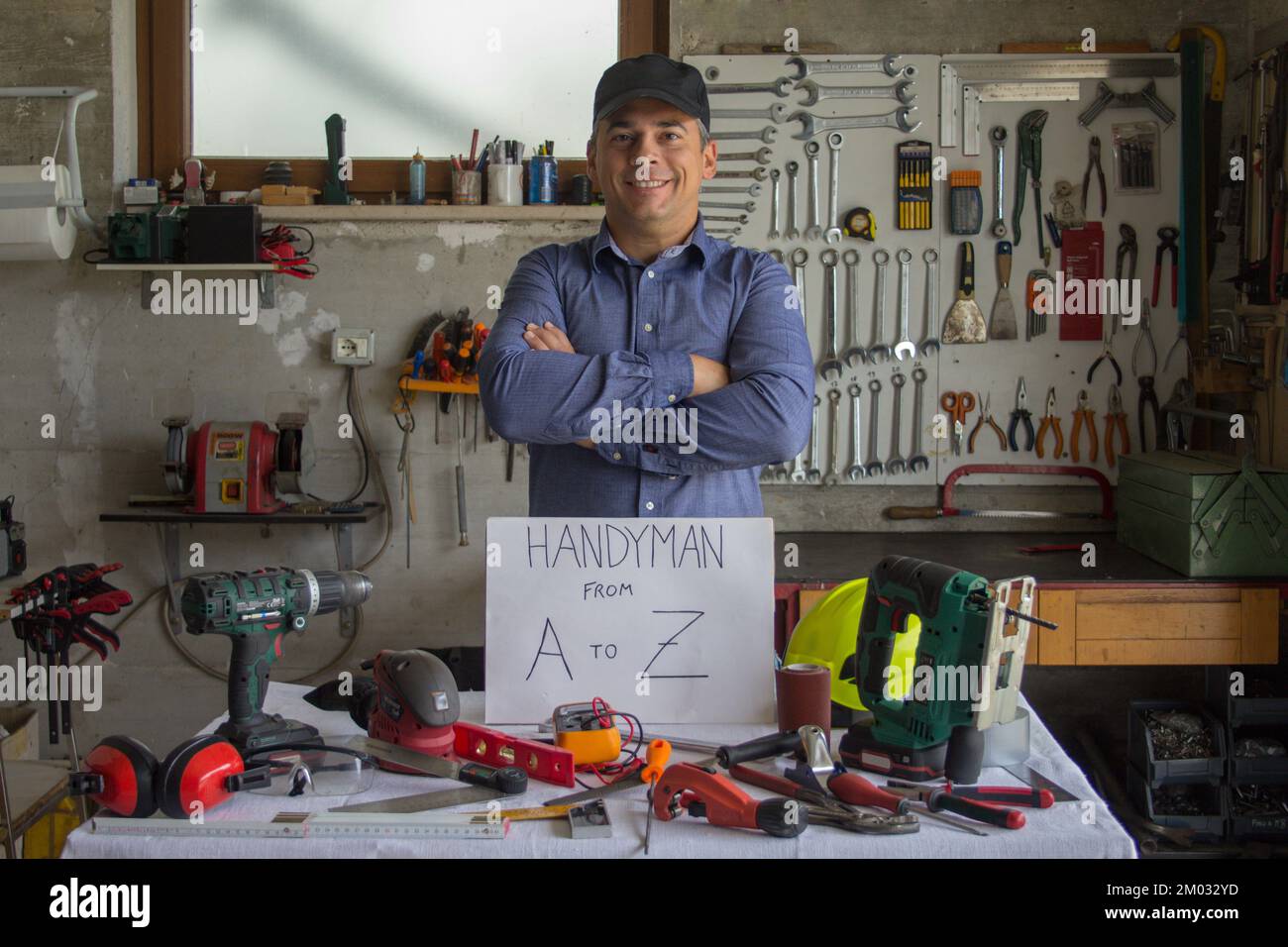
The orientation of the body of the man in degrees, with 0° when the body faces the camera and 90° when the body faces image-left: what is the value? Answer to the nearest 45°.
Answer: approximately 0°

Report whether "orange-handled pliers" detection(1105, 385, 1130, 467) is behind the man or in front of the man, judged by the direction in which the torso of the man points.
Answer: behind

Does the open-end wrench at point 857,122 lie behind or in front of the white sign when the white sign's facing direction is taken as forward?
behind

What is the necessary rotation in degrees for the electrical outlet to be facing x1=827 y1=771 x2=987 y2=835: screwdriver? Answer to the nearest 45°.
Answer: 0° — it already faces it

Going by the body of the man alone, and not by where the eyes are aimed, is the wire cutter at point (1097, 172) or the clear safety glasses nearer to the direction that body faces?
the clear safety glasses
